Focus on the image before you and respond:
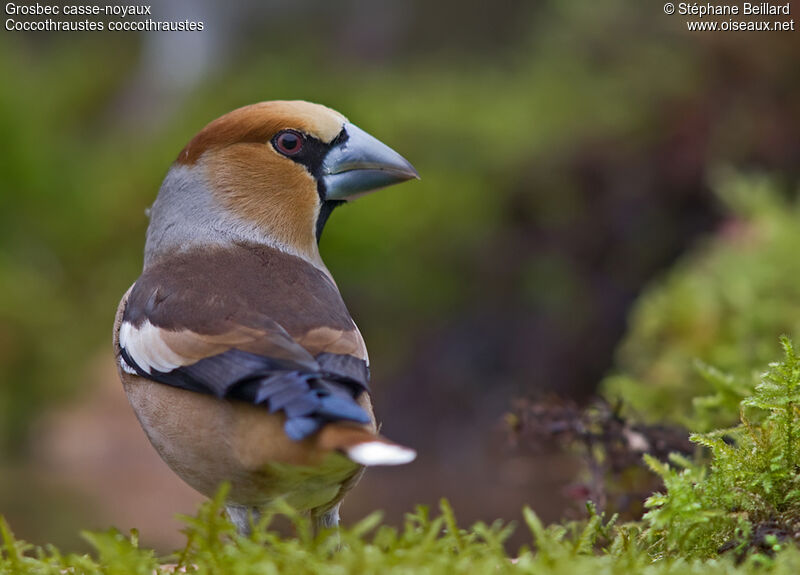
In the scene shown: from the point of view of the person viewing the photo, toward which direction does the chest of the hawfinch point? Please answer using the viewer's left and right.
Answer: facing away from the viewer and to the left of the viewer
